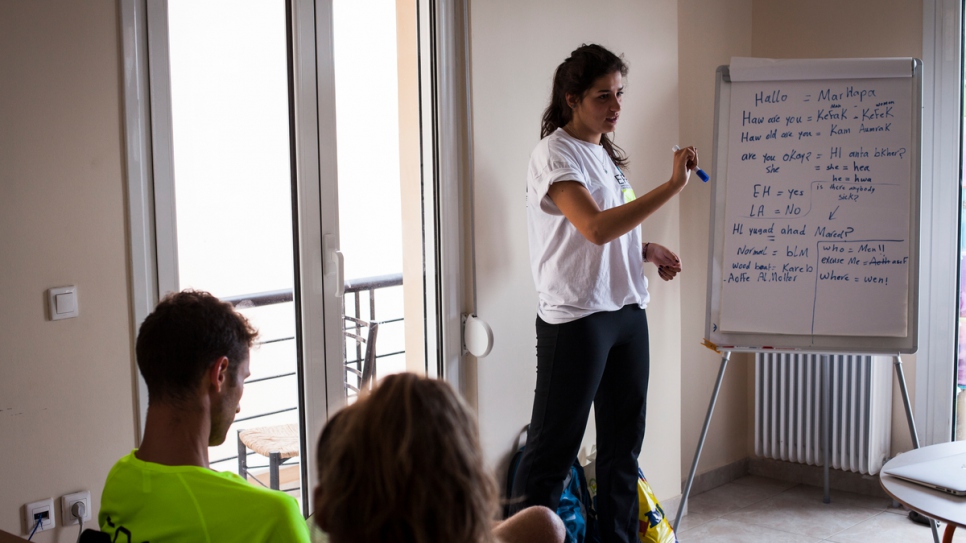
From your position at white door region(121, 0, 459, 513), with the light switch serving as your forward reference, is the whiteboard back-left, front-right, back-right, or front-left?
back-left

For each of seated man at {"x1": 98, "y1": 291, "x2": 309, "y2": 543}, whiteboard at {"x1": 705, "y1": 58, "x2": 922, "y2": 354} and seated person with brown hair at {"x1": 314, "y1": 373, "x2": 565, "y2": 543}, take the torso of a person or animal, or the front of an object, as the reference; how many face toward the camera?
1

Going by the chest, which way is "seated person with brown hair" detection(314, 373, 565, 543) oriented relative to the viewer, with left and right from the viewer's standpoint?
facing away from the viewer

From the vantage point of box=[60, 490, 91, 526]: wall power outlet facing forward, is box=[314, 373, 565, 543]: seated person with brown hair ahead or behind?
ahead

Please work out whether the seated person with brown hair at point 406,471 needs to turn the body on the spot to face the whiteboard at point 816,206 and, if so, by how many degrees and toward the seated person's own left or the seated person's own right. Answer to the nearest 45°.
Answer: approximately 45° to the seated person's own right

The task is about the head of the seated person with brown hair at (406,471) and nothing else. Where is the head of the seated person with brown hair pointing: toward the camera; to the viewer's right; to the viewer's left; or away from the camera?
away from the camera

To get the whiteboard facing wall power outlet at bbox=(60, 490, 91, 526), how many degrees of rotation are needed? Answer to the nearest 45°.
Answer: approximately 45° to its right

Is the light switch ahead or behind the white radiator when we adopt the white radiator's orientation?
ahead

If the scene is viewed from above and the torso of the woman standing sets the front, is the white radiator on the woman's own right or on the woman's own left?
on the woman's own left

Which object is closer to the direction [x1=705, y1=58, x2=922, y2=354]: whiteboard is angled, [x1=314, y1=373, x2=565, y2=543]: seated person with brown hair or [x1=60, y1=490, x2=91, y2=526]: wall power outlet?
the seated person with brown hair

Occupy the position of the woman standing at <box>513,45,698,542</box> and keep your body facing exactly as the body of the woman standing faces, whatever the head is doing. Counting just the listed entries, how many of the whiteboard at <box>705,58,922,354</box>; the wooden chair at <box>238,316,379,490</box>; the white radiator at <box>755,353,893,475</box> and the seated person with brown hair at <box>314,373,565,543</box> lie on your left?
2

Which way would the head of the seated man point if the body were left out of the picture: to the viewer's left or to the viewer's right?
to the viewer's right

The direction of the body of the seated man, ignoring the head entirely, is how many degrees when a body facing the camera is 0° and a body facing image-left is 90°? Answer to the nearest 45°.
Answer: approximately 225°
